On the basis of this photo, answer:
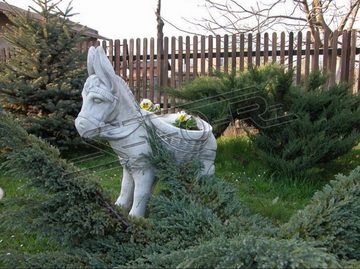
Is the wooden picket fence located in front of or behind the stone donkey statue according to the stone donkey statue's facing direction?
behind

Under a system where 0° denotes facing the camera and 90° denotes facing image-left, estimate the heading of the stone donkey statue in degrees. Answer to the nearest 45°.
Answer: approximately 45°

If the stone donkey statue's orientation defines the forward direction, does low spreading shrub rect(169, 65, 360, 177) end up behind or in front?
behind

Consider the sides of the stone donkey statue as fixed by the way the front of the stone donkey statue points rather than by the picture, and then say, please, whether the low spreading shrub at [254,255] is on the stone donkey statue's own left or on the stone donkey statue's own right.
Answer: on the stone donkey statue's own left
